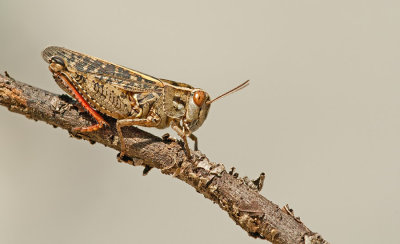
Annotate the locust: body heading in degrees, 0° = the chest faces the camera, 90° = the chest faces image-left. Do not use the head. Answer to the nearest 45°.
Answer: approximately 270°
